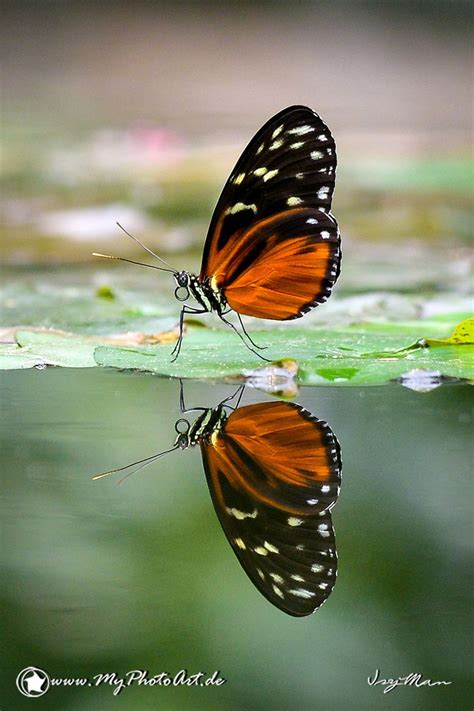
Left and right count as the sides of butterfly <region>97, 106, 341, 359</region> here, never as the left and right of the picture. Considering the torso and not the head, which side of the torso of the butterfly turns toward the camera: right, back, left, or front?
left
